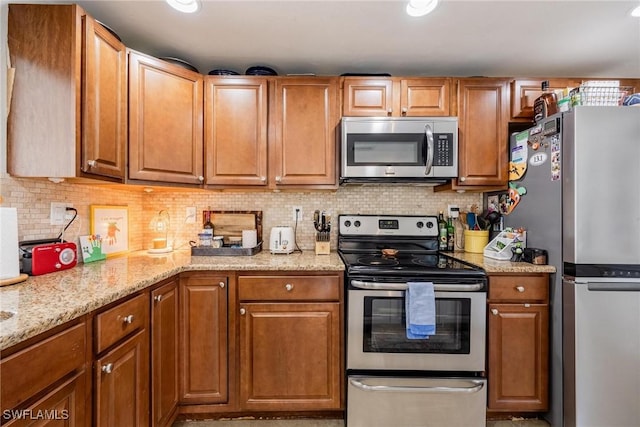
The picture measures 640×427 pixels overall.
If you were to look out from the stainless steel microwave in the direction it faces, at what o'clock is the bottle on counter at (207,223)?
The bottle on counter is roughly at 3 o'clock from the stainless steel microwave.

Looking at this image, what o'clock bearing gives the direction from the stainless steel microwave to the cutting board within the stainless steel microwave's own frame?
The cutting board is roughly at 3 o'clock from the stainless steel microwave.

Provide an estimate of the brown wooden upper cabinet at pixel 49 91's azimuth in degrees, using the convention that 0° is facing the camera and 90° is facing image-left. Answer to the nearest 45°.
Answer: approximately 315°

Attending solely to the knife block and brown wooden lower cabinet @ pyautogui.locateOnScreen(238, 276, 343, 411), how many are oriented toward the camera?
2

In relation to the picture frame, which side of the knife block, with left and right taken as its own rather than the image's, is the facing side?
right

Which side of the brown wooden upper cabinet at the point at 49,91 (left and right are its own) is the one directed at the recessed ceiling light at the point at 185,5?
front

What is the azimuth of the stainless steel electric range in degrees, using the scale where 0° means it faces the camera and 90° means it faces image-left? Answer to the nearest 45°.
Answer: approximately 0°

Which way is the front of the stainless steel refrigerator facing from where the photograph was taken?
facing the viewer and to the right of the viewer

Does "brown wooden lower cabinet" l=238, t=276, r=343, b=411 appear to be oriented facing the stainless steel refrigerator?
no

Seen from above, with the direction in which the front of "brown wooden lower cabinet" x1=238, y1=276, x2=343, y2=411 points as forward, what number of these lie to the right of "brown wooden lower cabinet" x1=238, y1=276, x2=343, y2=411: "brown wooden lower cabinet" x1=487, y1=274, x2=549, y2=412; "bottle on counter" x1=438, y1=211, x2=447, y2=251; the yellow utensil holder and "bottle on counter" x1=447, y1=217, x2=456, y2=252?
0

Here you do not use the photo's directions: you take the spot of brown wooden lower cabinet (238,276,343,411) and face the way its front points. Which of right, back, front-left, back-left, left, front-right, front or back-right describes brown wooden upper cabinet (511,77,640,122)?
left

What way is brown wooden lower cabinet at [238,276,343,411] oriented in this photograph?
toward the camera

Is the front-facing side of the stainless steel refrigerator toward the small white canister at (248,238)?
no

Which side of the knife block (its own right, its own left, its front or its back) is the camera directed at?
front

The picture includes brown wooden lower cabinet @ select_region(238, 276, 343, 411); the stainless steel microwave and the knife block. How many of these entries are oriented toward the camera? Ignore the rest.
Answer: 3

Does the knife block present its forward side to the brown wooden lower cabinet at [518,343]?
no

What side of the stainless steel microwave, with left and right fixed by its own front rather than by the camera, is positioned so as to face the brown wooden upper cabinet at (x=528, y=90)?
left

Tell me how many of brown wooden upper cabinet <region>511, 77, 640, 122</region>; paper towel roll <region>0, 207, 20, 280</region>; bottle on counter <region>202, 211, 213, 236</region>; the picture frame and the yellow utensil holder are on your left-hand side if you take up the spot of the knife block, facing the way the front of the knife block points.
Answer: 2
